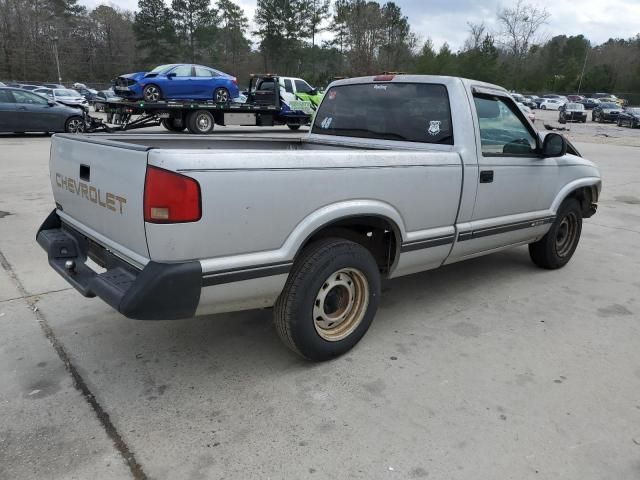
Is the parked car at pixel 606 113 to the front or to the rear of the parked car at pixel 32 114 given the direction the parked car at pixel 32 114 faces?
to the front

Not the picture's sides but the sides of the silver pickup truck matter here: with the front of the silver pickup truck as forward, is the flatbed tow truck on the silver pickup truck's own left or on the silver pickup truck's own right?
on the silver pickup truck's own left

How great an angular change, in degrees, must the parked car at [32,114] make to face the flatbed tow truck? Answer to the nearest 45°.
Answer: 0° — it already faces it

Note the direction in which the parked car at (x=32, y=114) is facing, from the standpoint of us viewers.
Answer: facing to the right of the viewer

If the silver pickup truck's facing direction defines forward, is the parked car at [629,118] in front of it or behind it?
in front

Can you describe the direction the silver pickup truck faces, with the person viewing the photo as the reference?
facing away from the viewer and to the right of the viewer

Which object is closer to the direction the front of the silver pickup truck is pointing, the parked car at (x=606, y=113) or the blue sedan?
the parked car
